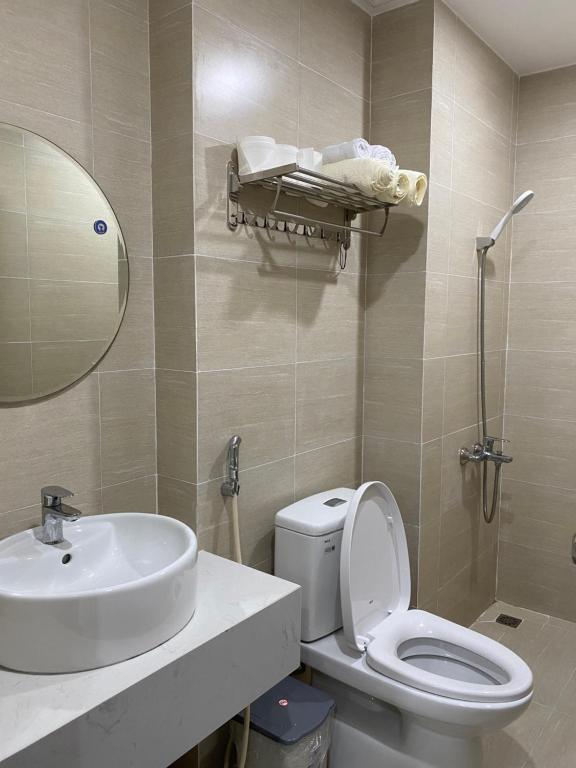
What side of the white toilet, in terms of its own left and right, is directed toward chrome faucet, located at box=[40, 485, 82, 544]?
right

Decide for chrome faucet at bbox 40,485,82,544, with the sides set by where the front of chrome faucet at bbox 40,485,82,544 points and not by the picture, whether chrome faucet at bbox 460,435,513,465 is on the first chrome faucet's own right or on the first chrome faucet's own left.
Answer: on the first chrome faucet's own left

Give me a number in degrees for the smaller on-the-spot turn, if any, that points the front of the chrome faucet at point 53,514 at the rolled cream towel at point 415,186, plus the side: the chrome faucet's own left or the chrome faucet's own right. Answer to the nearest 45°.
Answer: approximately 45° to the chrome faucet's own left

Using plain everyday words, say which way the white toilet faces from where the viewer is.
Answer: facing the viewer and to the right of the viewer

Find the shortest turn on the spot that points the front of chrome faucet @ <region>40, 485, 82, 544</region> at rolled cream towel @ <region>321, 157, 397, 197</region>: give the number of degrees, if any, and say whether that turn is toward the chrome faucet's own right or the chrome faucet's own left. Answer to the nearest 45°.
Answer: approximately 45° to the chrome faucet's own left

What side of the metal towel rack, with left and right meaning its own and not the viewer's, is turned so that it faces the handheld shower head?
left

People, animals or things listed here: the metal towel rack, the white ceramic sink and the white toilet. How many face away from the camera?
0
